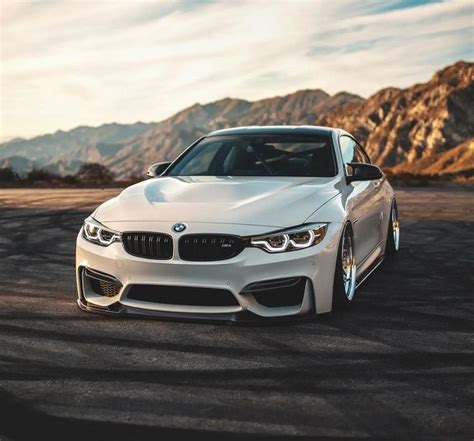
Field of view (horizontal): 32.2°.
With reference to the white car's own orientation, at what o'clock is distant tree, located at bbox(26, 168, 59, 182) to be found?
The distant tree is roughly at 4 o'clock from the white car.

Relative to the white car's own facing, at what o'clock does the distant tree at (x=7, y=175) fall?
The distant tree is roughly at 4 o'clock from the white car.

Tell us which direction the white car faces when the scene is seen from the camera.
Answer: facing the viewer and to the left of the viewer
